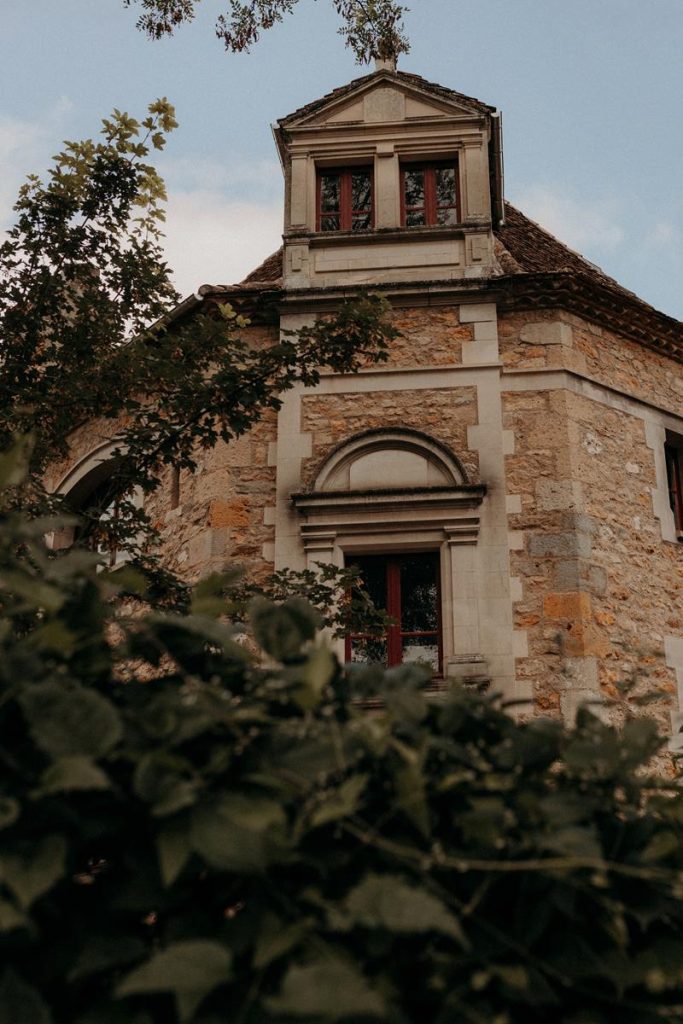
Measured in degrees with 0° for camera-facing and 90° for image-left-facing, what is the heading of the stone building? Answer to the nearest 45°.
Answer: approximately 0°

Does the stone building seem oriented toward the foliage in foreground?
yes

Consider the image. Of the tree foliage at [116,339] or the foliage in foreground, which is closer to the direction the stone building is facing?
the foliage in foreground

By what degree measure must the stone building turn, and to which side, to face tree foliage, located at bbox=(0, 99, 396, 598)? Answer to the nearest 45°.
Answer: approximately 45° to its right
